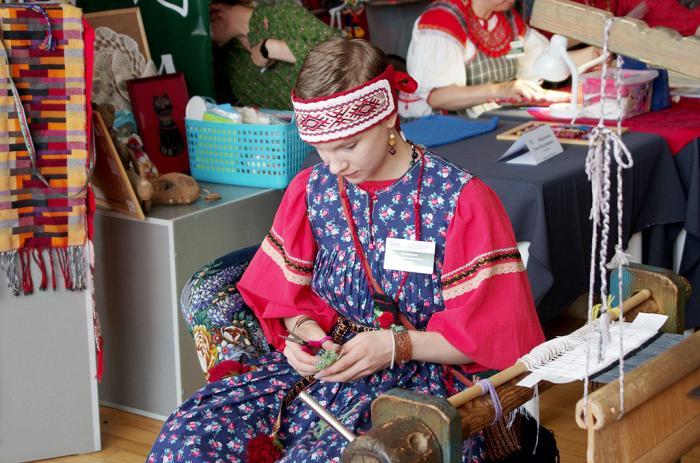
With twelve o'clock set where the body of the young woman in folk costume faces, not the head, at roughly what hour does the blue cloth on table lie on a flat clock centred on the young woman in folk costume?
The blue cloth on table is roughly at 5 o'clock from the young woman in folk costume.

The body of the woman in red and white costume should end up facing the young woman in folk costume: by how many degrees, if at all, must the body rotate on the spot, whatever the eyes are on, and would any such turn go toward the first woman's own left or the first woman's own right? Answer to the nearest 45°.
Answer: approximately 45° to the first woman's own right

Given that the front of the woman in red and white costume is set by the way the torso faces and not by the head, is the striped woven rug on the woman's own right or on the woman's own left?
on the woman's own right

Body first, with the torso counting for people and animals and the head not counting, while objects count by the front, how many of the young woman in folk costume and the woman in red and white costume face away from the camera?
0

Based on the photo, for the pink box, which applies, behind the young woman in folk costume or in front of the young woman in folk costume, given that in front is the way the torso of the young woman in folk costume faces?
behind

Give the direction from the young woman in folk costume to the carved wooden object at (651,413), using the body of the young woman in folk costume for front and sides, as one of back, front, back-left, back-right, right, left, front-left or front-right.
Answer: left

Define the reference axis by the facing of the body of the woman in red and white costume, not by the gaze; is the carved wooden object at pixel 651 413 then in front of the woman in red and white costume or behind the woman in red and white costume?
in front

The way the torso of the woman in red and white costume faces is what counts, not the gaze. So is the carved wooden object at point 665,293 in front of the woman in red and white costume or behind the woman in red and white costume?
in front

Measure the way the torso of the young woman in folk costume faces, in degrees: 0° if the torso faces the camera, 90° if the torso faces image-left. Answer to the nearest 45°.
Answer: approximately 45°

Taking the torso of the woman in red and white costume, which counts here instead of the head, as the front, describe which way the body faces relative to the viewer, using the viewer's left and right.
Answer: facing the viewer and to the right of the viewer

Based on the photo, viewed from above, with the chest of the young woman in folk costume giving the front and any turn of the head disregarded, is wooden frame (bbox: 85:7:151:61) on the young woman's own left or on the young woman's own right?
on the young woman's own right
